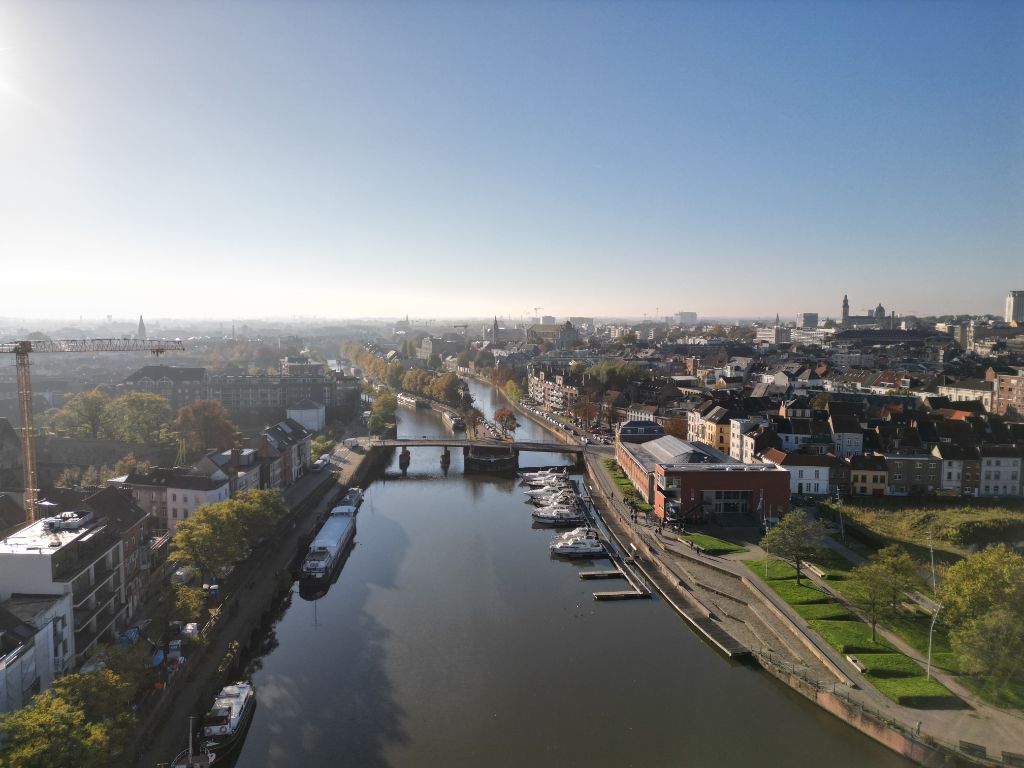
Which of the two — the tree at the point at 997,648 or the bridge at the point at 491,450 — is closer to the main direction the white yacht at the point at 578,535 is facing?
the bridge

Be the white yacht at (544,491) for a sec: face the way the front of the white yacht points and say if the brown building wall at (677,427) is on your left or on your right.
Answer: on your right

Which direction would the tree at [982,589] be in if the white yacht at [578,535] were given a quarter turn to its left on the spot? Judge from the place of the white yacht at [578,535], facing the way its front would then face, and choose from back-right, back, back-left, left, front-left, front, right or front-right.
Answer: front-left

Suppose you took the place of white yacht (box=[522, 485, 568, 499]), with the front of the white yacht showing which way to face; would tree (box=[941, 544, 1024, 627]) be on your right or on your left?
on your left

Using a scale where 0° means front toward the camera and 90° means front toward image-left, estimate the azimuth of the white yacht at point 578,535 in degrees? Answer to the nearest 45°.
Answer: approximately 90°

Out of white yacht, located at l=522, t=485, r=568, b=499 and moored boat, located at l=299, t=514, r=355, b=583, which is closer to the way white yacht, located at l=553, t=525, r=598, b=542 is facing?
the moored boat

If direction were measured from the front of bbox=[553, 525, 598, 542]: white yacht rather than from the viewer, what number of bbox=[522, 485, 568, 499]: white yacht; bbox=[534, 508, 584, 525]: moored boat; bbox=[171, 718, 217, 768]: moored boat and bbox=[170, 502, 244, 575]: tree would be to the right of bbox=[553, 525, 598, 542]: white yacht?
2

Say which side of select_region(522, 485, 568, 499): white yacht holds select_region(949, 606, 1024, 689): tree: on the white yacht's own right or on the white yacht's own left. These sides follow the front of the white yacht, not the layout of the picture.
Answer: on the white yacht's own left

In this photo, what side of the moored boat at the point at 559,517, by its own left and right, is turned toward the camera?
left

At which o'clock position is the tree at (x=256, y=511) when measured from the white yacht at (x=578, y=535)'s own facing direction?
The tree is roughly at 11 o'clock from the white yacht.

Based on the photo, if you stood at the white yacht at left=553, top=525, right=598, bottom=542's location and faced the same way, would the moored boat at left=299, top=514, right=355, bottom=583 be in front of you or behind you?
in front

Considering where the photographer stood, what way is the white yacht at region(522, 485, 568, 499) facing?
facing to the left of the viewer

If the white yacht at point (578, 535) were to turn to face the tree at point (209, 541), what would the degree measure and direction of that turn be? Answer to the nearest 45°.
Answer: approximately 45° to its left

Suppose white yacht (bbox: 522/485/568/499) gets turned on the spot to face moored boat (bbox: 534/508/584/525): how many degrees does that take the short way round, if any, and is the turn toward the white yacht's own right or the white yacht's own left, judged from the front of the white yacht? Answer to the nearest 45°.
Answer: approximately 90° to the white yacht's own left

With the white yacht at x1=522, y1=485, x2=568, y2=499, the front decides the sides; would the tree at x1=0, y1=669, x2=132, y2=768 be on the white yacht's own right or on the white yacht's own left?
on the white yacht's own left
